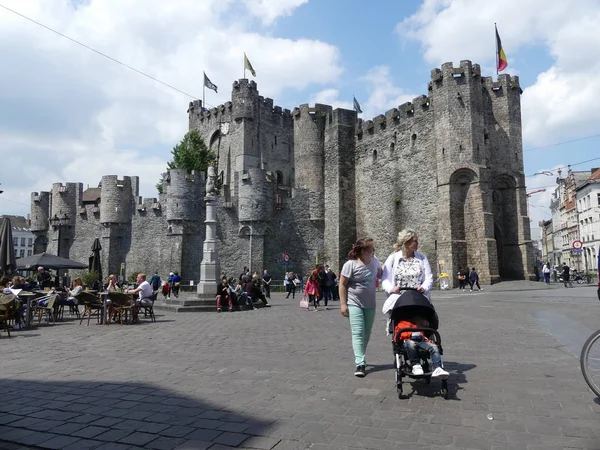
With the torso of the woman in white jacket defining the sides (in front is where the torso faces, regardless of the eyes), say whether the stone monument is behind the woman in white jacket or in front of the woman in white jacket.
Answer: behind

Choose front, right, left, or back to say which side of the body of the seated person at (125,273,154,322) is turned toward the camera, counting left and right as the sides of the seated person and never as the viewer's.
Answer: left

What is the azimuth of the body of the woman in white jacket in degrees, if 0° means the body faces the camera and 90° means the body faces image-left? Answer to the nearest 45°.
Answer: approximately 0°

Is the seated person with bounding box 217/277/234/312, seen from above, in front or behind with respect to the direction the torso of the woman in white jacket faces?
behind

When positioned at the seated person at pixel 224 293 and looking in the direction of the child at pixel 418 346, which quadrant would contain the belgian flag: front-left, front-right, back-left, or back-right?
back-left

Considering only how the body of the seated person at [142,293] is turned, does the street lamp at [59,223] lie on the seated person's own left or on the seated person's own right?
on the seated person's own right

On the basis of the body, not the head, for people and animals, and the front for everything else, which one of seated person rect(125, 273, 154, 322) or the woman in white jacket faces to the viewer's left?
the seated person

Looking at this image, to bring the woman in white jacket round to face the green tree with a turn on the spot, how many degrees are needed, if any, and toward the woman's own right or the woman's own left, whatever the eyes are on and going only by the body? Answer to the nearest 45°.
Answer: approximately 135° to the woman's own right

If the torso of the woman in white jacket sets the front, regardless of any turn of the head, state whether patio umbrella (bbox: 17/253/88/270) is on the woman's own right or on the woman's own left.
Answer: on the woman's own right

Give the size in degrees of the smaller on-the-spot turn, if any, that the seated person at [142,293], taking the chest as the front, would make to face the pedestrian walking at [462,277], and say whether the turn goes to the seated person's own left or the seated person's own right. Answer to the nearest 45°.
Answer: approximately 135° to the seated person's own right

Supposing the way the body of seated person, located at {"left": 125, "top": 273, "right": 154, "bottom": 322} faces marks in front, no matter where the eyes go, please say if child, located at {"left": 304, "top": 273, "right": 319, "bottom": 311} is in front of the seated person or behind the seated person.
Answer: behind

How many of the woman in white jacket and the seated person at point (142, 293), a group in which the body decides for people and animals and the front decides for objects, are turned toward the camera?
1

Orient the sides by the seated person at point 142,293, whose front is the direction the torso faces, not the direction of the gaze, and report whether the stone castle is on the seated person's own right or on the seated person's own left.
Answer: on the seated person's own right
